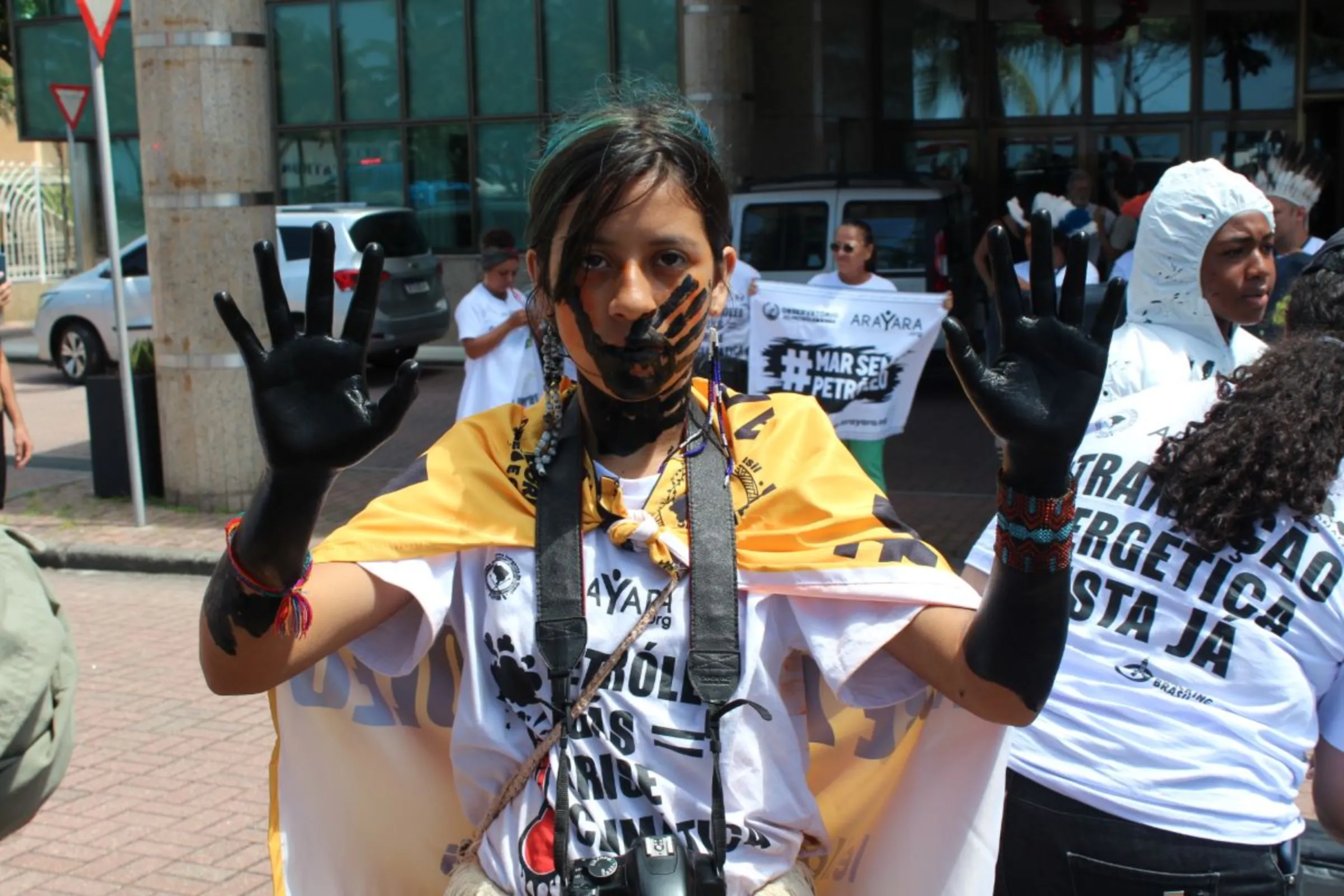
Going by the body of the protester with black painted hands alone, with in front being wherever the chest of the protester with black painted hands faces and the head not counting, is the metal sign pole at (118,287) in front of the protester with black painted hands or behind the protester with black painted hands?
behind

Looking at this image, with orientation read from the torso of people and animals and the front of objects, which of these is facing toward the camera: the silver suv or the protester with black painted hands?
the protester with black painted hands

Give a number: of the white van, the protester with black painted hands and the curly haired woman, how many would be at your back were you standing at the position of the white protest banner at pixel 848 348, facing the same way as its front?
1

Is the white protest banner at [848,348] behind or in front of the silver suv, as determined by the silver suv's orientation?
behind

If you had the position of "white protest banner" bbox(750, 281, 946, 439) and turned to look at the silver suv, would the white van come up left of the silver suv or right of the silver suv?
right

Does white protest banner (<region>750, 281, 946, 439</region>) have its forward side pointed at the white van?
no

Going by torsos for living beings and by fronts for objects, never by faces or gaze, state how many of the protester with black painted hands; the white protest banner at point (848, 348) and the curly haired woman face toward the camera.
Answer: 2

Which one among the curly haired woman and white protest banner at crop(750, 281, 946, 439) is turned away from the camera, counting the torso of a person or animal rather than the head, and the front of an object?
the curly haired woman

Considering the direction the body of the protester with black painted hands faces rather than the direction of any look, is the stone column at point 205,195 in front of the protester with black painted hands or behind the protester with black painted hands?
behind

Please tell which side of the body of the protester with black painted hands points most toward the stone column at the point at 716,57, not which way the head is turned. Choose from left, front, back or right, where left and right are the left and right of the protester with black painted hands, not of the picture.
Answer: back

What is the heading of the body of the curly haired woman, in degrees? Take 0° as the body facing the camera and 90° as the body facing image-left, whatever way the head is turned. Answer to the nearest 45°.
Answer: approximately 180°

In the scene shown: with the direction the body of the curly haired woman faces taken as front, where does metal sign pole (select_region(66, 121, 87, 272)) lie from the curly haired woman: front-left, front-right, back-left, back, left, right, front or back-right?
front-left

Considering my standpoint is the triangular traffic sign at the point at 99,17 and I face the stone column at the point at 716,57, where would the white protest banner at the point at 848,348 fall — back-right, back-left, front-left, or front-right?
front-right

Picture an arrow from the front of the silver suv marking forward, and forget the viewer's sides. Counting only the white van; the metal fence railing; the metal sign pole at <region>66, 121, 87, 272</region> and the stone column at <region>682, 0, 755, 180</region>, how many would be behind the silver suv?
2

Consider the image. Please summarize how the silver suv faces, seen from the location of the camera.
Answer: facing away from the viewer and to the left of the viewer

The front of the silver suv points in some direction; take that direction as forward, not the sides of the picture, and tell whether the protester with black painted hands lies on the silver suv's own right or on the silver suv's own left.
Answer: on the silver suv's own left

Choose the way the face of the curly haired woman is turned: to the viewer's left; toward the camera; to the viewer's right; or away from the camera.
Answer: away from the camera

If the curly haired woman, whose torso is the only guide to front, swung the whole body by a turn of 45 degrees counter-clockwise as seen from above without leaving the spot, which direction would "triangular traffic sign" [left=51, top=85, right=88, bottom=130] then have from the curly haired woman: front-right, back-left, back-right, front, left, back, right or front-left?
front

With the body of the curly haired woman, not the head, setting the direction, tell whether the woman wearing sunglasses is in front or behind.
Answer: in front

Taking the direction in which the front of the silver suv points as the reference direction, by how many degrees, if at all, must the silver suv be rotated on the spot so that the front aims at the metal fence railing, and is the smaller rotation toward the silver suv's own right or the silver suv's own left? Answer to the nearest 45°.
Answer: approximately 45° to the silver suv's own right

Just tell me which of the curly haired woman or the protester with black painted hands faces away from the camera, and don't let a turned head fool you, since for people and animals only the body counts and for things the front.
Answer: the curly haired woman

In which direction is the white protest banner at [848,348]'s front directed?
toward the camera

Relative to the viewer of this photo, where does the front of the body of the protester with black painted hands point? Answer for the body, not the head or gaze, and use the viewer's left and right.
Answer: facing the viewer
